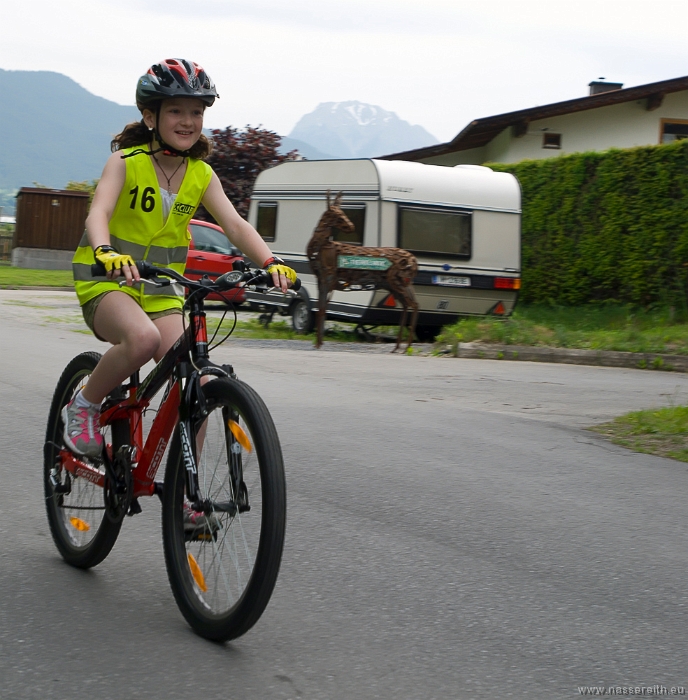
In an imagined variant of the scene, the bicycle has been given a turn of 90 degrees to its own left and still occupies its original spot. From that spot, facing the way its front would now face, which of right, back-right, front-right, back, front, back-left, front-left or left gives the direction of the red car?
front-left

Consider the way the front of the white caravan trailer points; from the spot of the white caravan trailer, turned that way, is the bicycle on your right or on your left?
on your left

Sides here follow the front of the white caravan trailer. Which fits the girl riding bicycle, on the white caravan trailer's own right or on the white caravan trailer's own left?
on the white caravan trailer's own left

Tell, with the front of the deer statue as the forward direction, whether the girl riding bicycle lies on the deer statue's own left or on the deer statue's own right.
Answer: on the deer statue's own left

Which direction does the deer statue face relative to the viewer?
to the viewer's left

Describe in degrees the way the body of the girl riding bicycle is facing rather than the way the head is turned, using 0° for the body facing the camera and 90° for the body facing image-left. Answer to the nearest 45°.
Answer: approximately 315°

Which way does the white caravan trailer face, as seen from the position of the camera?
facing away from the viewer and to the left of the viewer

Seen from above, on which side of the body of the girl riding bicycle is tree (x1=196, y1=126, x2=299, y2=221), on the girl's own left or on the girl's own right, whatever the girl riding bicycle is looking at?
on the girl's own left

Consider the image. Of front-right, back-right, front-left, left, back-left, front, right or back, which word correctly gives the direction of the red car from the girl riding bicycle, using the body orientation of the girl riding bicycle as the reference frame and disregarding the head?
back-left

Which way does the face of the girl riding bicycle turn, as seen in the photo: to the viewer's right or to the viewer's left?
to the viewer's right
